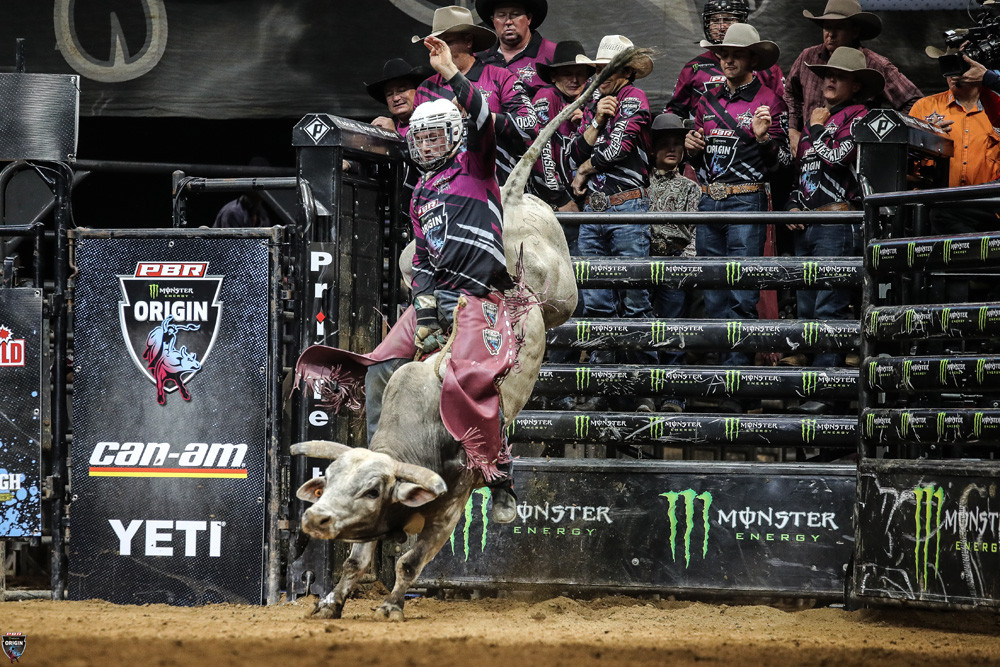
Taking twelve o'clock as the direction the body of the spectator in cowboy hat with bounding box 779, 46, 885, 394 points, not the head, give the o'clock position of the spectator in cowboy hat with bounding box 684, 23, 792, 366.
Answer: the spectator in cowboy hat with bounding box 684, 23, 792, 366 is roughly at 2 o'clock from the spectator in cowboy hat with bounding box 779, 46, 885, 394.

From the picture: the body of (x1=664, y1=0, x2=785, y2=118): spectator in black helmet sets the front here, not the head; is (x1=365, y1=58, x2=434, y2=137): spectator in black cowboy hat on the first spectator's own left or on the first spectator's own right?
on the first spectator's own right
